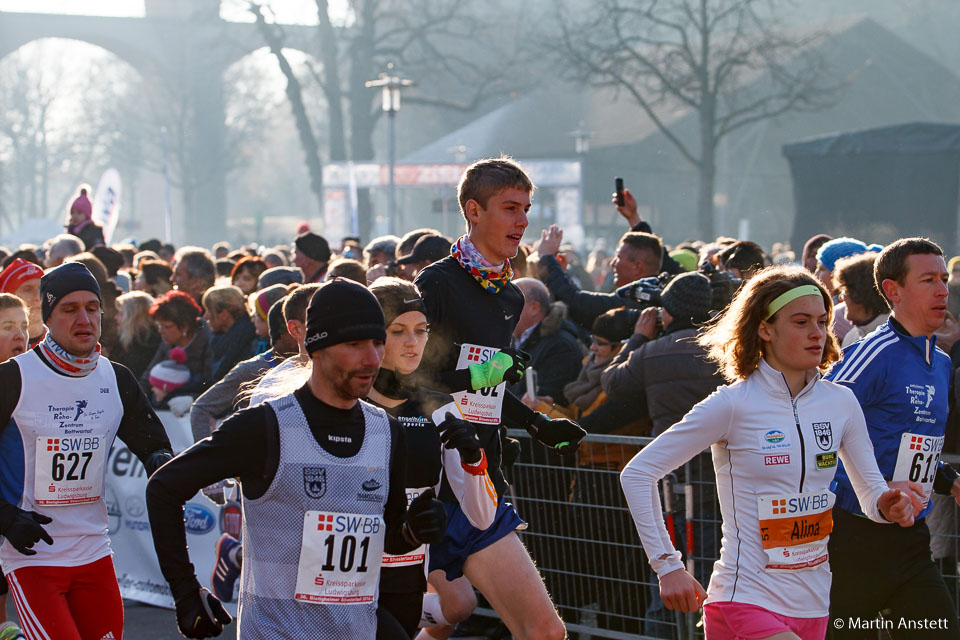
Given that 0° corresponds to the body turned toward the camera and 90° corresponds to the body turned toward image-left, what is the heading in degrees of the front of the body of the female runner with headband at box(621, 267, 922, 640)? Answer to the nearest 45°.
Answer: approximately 315°

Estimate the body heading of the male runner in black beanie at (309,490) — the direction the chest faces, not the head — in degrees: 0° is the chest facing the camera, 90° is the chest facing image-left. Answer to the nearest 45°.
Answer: approximately 315°

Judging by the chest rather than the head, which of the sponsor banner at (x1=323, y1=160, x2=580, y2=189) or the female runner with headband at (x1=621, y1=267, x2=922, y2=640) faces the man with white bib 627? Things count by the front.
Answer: the sponsor banner

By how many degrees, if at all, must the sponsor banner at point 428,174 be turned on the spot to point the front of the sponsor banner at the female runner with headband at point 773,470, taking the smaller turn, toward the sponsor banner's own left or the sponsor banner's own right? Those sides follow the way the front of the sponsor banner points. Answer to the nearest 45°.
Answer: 0° — it already faces them

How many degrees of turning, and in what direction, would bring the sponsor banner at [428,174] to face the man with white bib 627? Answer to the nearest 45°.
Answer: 0° — it already faces them

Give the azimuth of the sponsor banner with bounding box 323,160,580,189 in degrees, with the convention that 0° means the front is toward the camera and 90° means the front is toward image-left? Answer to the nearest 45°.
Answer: approximately 0°

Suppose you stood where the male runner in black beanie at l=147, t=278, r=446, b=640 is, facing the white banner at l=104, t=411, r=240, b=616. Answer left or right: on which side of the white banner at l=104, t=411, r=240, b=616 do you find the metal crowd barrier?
right

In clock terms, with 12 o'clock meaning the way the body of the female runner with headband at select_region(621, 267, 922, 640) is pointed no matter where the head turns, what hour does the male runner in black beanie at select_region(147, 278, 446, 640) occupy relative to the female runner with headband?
The male runner in black beanie is roughly at 3 o'clock from the female runner with headband.

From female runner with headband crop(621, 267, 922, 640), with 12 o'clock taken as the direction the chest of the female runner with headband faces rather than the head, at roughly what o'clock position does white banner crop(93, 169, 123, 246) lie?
The white banner is roughly at 6 o'clock from the female runner with headband.
